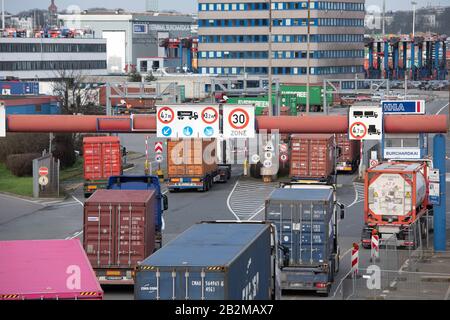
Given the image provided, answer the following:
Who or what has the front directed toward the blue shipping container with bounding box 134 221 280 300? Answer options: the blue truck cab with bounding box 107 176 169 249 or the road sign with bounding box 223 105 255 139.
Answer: the road sign

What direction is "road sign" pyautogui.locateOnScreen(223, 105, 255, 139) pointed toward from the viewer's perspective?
toward the camera

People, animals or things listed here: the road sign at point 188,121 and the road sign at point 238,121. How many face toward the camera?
2

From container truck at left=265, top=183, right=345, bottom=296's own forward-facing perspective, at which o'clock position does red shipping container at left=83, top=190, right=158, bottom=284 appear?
The red shipping container is roughly at 9 o'clock from the container truck.

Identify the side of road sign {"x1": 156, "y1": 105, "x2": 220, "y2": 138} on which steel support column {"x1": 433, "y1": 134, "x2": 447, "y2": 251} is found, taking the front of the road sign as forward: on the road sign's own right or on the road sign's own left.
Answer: on the road sign's own left

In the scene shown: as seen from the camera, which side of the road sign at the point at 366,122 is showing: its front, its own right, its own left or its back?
front

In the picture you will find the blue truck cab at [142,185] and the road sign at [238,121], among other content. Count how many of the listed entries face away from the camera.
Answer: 1

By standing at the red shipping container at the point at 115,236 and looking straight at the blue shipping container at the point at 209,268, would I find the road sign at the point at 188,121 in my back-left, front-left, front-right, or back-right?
back-left

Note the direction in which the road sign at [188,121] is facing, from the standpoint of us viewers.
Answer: facing the viewer

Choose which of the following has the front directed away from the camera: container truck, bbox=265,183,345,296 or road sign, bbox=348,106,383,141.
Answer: the container truck

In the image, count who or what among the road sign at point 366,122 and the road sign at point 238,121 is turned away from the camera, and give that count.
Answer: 0

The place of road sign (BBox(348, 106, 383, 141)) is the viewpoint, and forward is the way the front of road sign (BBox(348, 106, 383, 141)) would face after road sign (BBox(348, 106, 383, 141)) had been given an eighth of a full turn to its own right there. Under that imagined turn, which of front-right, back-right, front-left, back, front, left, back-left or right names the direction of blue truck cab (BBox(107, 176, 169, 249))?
front-right

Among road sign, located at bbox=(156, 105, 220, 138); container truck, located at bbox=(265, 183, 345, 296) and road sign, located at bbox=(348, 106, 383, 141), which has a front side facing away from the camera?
the container truck

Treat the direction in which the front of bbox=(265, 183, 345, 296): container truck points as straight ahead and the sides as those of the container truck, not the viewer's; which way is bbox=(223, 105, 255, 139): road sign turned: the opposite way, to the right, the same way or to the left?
the opposite way

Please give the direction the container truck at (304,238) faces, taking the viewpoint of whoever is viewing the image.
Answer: facing away from the viewer
